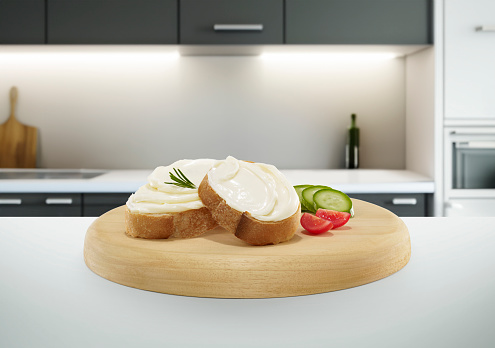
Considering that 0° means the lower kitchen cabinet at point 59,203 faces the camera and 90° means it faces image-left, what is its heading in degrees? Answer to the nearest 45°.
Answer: approximately 0°

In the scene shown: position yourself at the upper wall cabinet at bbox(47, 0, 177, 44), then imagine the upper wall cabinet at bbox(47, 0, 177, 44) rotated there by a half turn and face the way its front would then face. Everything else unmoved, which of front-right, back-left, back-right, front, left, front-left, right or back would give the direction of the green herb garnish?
back

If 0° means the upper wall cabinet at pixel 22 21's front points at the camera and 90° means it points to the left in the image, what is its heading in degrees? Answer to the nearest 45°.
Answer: approximately 0°
